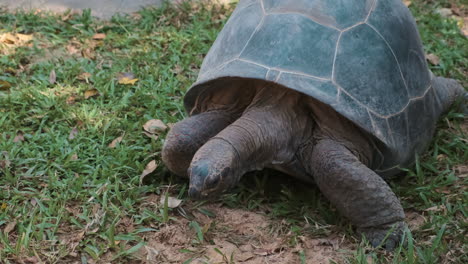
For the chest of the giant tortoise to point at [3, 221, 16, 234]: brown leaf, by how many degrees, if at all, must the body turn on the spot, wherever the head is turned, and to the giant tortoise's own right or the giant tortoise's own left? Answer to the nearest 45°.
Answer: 0° — it already faces it

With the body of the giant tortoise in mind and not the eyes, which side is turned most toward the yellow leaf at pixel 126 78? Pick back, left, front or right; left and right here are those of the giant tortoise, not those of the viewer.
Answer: right

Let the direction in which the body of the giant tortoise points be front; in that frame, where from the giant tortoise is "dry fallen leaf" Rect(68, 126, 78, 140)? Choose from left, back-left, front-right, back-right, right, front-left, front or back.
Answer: front-right

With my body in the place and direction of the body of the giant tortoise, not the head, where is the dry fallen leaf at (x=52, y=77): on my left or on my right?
on my right

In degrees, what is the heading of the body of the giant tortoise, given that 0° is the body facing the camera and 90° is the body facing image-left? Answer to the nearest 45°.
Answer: approximately 45°

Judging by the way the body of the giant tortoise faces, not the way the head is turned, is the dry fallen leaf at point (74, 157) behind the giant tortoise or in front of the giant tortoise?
in front

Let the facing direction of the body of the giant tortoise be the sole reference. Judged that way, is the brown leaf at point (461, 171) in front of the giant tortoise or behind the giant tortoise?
behind

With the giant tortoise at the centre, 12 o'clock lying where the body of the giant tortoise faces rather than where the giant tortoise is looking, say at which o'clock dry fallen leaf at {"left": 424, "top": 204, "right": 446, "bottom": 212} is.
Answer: The dry fallen leaf is roughly at 8 o'clock from the giant tortoise.

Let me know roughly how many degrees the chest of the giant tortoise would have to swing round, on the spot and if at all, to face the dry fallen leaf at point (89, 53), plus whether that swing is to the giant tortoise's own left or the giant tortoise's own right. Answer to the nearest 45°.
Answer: approximately 90° to the giant tortoise's own right

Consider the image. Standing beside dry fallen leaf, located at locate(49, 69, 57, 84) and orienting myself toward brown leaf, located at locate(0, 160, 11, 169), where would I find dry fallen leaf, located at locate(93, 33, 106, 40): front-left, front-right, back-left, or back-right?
back-left

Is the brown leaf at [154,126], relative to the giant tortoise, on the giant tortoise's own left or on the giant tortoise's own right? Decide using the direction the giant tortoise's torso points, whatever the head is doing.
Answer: on the giant tortoise's own right

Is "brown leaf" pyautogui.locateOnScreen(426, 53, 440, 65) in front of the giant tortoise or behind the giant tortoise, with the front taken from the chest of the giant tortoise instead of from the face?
behind

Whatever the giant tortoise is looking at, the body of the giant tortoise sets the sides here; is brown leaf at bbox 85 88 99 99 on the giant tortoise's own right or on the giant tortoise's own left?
on the giant tortoise's own right
